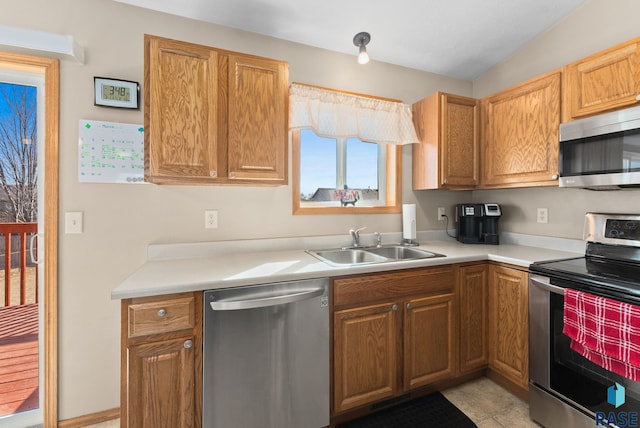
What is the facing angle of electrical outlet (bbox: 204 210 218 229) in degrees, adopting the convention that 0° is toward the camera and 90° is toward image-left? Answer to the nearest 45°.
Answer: approximately 0°

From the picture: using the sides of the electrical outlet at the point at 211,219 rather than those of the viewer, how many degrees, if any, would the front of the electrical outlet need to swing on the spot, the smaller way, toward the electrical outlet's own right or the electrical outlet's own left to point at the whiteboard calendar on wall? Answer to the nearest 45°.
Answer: approximately 90° to the electrical outlet's own right

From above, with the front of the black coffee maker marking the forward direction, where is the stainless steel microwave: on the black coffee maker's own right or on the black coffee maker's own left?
on the black coffee maker's own left

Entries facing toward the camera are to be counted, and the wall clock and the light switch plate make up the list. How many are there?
2

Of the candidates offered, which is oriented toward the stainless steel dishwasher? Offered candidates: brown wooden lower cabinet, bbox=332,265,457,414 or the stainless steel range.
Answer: the stainless steel range

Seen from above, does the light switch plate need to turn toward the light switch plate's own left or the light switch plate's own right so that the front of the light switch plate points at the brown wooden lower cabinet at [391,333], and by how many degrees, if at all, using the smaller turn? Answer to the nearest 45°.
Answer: approximately 45° to the light switch plate's own left

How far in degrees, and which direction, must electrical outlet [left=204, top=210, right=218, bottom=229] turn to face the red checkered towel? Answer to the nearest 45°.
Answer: approximately 45° to its left

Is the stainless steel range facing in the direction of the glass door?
yes

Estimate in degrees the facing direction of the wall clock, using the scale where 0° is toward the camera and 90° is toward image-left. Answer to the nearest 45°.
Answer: approximately 0°

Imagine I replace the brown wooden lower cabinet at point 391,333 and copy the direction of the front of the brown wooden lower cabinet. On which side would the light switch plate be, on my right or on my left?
on my right
